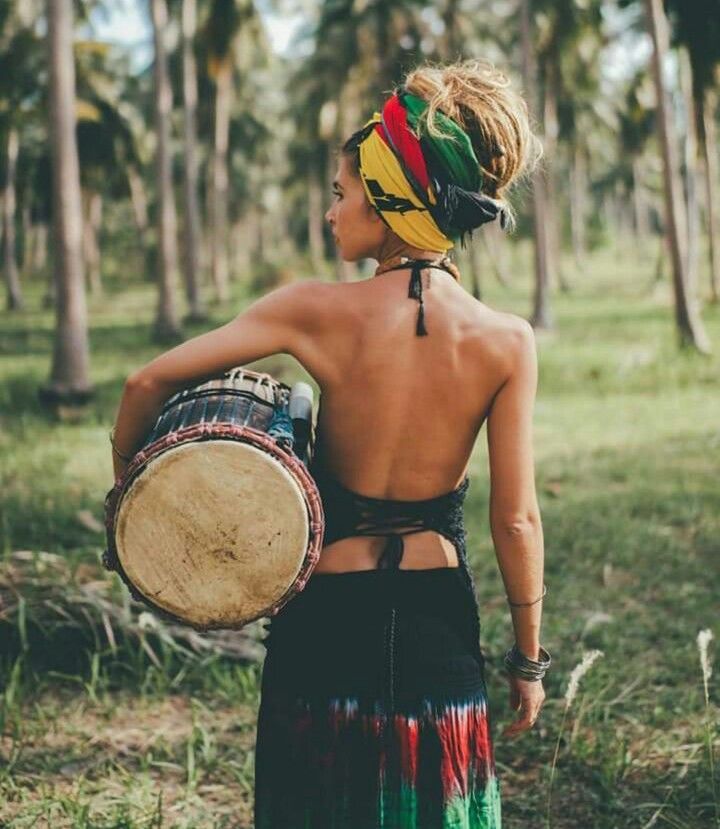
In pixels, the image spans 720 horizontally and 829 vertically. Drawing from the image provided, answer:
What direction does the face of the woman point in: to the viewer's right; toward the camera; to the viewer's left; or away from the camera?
to the viewer's left

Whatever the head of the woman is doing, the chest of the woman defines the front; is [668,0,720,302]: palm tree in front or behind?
in front

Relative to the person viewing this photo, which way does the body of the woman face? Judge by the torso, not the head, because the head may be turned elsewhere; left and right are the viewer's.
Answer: facing away from the viewer
